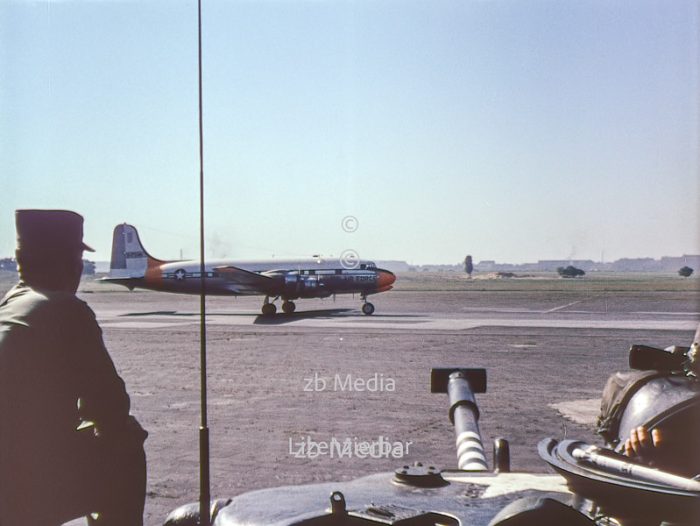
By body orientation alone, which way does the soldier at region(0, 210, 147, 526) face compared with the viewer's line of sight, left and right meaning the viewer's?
facing away from the viewer and to the right of the viewer

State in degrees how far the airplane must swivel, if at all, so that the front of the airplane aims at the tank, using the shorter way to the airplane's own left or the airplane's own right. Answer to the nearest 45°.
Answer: approximately 90° to the airplane's own right

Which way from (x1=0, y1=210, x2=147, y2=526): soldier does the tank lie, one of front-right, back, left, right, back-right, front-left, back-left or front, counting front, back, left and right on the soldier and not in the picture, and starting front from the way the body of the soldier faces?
right

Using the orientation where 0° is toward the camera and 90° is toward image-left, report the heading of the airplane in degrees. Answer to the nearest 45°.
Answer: approximately 270°

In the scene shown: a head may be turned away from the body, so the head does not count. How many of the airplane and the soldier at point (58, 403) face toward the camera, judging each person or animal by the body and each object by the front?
0

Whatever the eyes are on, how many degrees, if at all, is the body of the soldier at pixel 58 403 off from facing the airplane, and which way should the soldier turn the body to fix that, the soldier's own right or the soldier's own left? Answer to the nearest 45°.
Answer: approximately 45° to the soldier's own left

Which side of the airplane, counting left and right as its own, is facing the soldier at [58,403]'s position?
right

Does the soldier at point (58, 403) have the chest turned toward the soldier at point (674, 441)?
no

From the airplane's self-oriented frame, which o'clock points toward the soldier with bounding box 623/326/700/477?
The soldier is roughly at 3 o'clock from the airplane.
